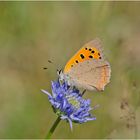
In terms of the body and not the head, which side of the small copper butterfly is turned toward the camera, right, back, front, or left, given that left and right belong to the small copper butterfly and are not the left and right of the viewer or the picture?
left
